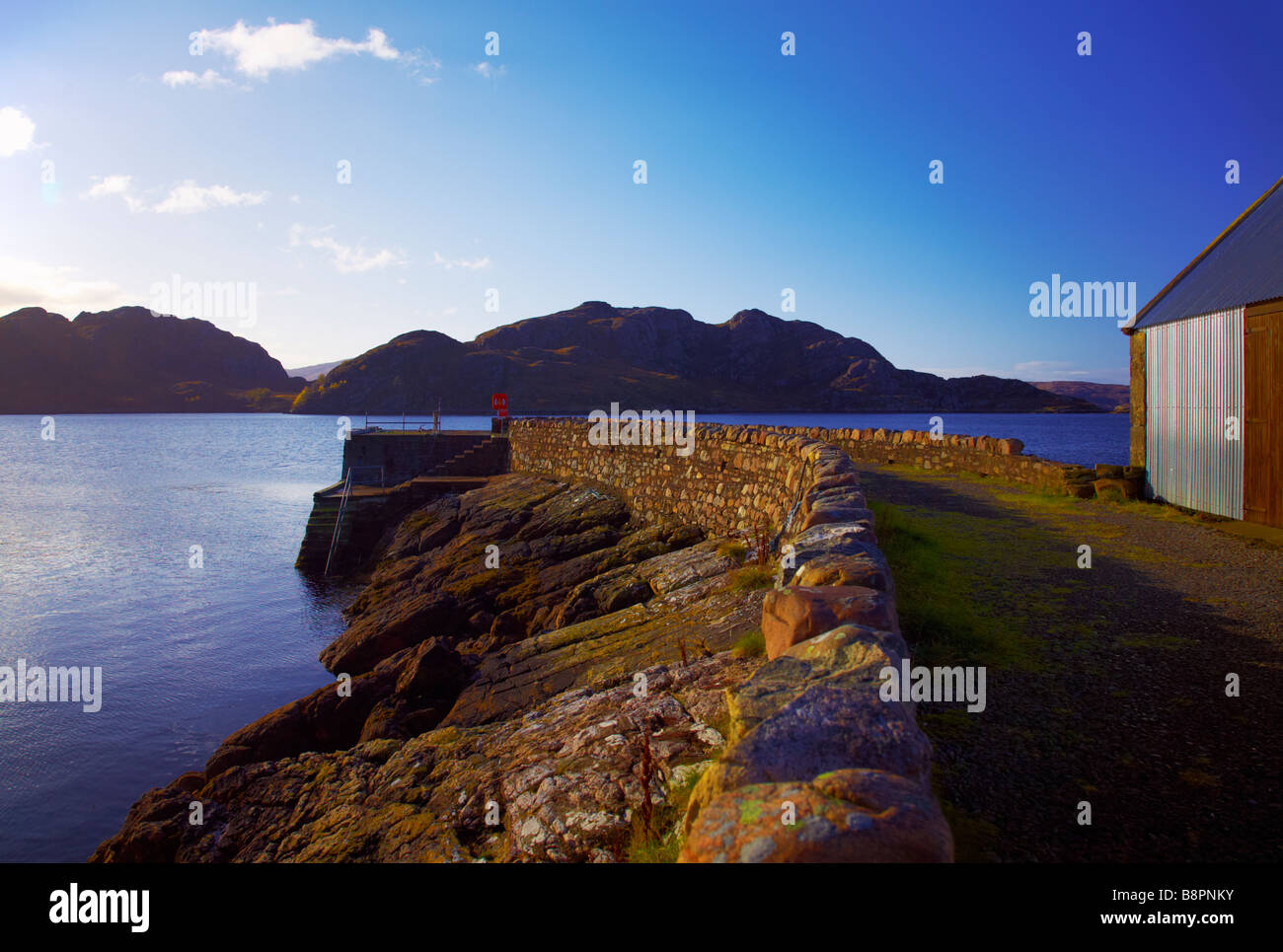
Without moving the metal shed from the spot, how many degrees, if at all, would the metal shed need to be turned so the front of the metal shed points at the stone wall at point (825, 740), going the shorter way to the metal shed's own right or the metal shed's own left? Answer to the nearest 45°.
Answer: approximately 45° to the metal shed's own left

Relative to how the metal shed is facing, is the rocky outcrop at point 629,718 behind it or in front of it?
in front

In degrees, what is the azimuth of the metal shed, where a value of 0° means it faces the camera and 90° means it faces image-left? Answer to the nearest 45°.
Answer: approximately 45°

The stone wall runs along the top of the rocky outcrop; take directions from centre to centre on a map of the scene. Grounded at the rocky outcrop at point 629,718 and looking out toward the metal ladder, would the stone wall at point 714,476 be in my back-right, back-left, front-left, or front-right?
front-right
